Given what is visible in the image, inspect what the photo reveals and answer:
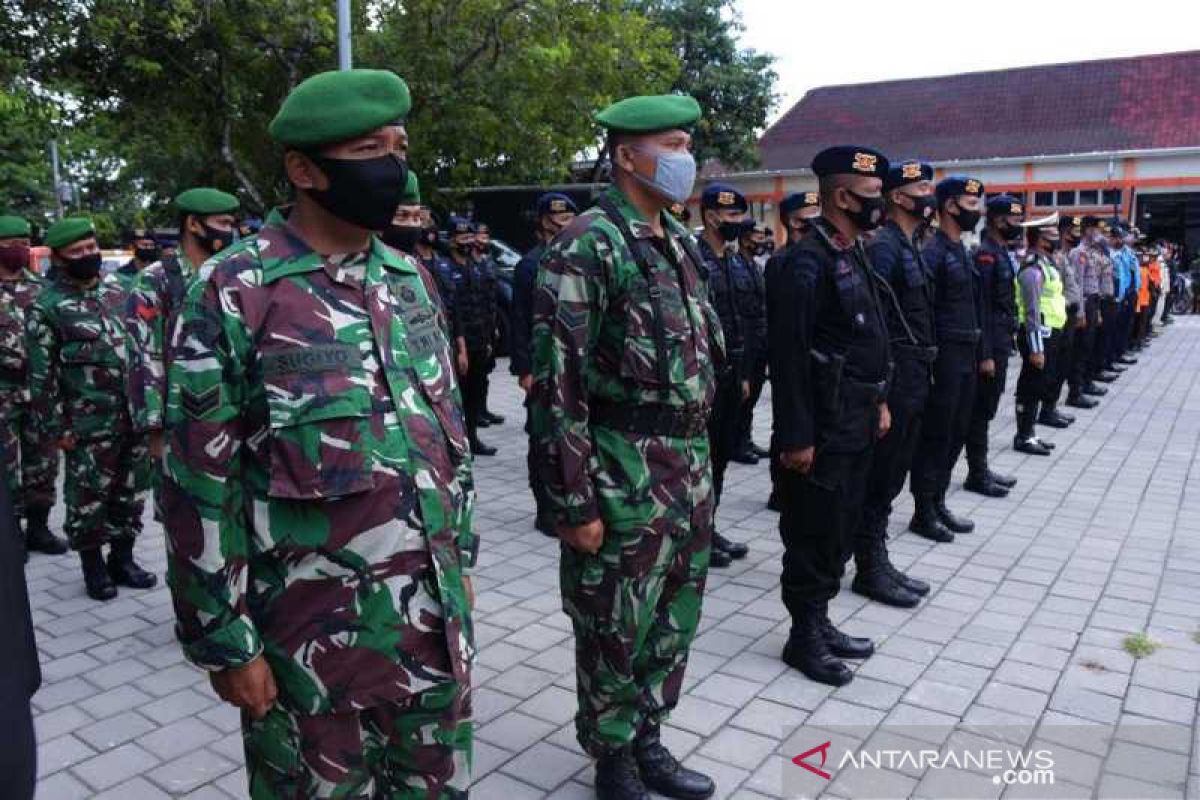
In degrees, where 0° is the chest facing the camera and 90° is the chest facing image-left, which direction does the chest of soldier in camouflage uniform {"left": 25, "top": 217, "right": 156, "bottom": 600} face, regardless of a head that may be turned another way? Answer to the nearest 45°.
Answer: approximately 315°

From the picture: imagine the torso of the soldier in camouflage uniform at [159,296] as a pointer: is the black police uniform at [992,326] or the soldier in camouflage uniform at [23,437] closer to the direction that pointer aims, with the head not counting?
the black police uniform

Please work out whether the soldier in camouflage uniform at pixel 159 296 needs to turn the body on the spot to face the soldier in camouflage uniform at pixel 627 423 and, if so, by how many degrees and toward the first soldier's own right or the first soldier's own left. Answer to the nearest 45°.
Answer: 0° — they already face them

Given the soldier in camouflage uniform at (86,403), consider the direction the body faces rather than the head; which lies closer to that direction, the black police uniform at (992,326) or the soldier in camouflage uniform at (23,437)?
the black police uniform

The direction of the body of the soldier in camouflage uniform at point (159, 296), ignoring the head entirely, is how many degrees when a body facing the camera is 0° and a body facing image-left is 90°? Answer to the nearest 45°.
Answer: approximately 315°
